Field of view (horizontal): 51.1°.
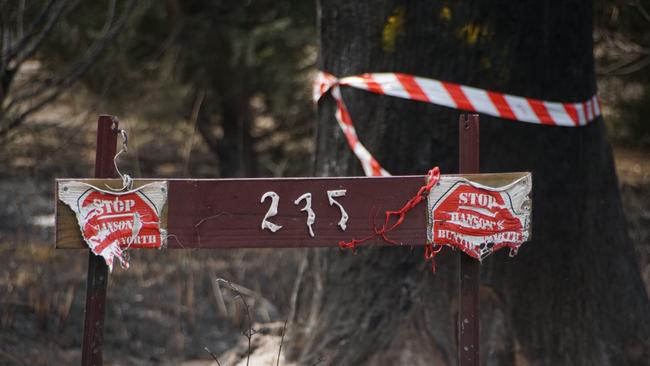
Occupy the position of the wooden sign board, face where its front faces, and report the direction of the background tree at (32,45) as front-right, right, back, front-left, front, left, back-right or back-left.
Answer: back-right

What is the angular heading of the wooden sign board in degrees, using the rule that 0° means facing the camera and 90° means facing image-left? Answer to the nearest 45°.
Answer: approximately 0°

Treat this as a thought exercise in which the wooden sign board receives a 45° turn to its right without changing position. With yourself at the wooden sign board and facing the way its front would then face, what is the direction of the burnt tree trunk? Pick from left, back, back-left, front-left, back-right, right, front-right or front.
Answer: back
